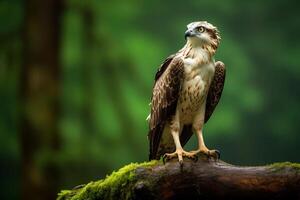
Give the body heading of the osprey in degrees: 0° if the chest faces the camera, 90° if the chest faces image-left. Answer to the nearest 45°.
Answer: approximately 315°

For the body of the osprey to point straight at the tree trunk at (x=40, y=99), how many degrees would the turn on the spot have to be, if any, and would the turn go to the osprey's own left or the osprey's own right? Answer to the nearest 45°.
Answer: approximately 180°
